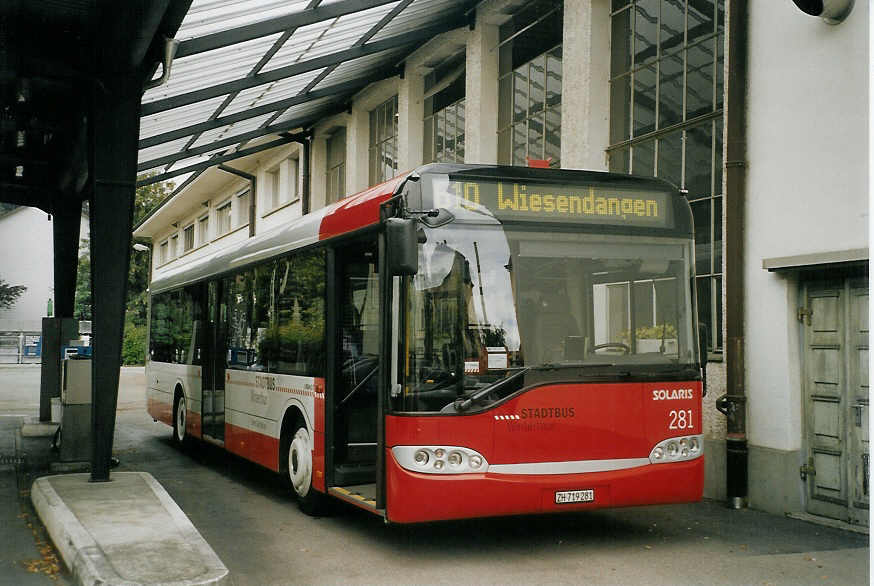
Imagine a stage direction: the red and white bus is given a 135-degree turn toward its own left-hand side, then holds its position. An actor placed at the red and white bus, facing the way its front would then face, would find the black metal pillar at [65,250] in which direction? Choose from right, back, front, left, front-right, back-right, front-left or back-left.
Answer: front-left

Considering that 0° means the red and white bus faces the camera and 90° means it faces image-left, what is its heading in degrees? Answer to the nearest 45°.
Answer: approximately 315°

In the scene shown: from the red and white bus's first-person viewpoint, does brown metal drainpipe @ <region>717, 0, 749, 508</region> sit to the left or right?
on its left

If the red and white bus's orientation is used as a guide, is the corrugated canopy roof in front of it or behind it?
behind
